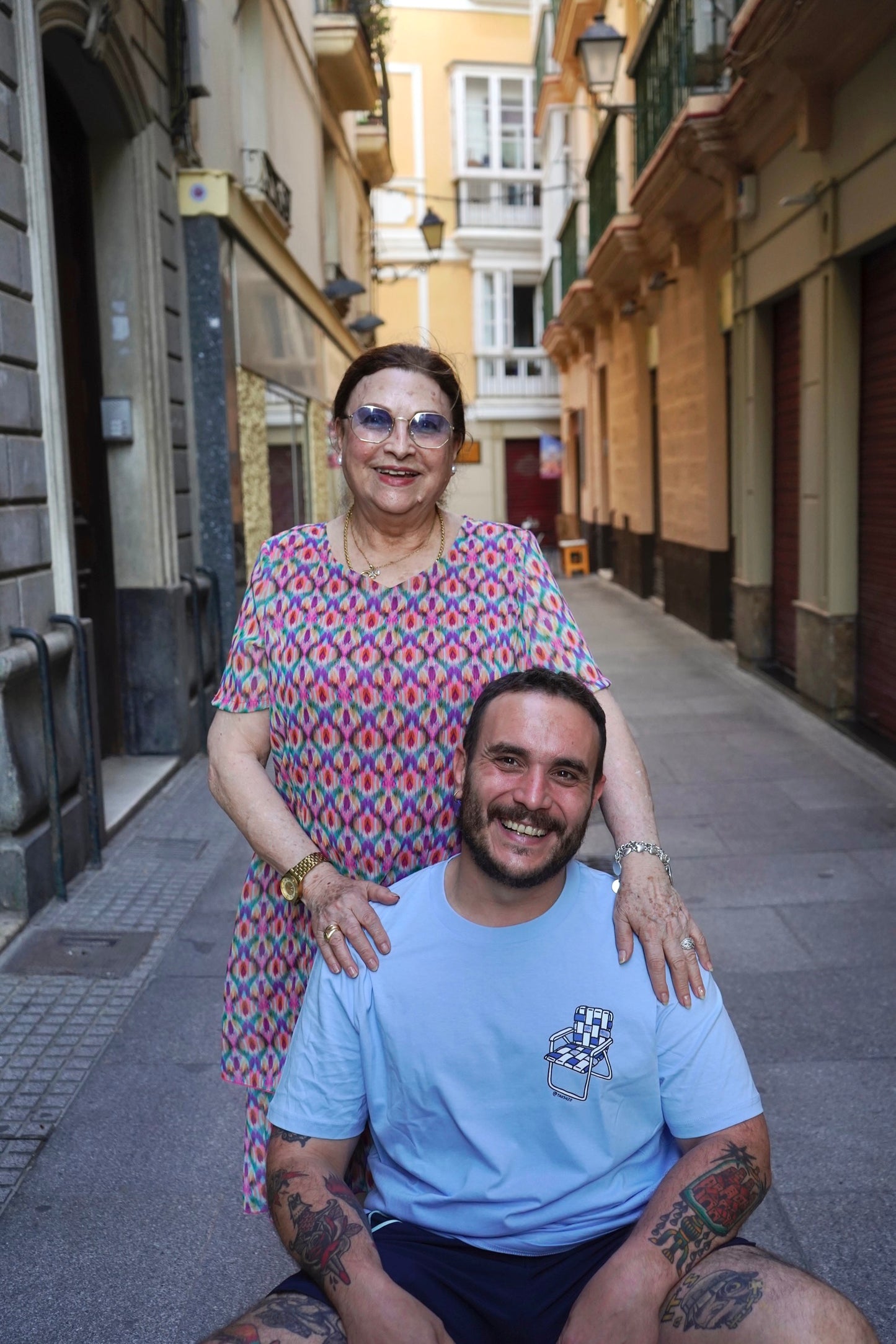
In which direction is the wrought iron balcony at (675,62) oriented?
to the viewer's left

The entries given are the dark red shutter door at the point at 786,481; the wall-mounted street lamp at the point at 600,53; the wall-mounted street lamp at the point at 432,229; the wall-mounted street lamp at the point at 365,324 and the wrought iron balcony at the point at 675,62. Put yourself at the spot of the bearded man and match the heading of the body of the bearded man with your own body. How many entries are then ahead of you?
0

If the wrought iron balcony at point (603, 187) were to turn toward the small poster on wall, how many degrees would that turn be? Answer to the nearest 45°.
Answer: approximately 90° to its right

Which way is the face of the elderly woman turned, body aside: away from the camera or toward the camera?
toward the camera

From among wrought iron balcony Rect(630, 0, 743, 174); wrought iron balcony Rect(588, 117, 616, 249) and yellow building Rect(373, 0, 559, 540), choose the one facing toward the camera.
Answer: the yellow building

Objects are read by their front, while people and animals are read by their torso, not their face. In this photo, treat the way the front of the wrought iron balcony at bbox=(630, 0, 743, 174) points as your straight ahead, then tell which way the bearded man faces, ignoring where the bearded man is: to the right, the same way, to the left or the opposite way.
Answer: to the left

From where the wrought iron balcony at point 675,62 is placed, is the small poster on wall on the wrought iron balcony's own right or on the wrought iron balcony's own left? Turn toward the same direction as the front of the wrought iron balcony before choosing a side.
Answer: on the wrought iron balcony's own right

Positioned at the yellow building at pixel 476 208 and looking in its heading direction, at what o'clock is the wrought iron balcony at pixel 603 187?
The wrought iron balcony is roughly at 12 o'clock from the yellow building.

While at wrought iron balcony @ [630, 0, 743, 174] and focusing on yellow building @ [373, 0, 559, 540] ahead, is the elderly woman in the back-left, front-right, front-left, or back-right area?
back-left

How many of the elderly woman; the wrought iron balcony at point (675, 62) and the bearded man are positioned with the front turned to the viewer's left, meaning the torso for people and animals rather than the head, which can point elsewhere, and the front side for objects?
1

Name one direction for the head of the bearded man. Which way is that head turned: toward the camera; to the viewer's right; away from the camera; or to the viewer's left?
toward the camera

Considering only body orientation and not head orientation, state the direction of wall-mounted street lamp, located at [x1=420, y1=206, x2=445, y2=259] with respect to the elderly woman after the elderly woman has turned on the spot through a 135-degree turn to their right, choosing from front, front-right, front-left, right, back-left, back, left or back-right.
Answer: front-right

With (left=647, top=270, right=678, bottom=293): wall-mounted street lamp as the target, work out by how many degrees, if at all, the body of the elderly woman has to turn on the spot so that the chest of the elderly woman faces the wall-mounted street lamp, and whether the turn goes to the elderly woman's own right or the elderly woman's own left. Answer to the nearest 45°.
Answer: approximately 180°

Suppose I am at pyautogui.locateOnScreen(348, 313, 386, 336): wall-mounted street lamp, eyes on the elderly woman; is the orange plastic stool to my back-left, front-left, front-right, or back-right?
back-left

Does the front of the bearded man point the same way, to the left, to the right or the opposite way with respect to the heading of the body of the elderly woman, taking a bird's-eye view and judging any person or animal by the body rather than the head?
the same way

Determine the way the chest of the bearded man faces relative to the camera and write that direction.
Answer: toward the camera

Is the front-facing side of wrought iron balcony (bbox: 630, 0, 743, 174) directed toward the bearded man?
no

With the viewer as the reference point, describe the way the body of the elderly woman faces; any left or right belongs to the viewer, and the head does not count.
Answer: facing the viewer

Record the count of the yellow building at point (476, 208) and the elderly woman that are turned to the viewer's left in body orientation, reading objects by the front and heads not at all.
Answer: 0
